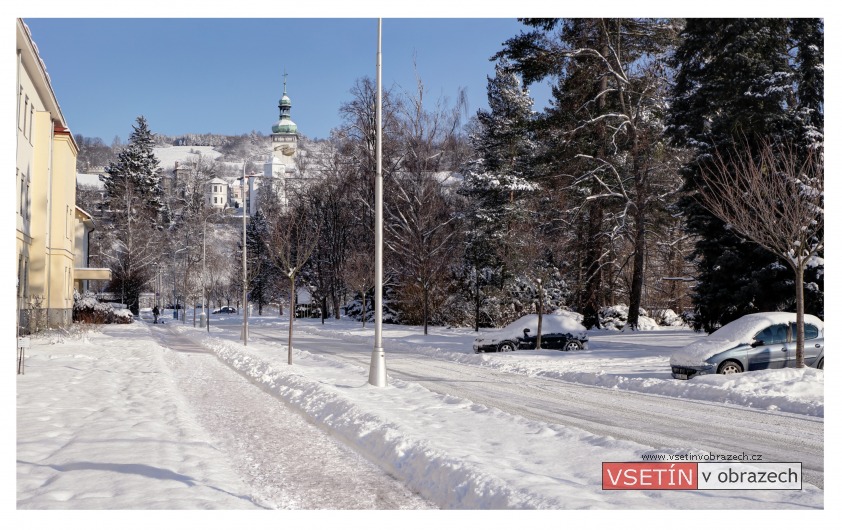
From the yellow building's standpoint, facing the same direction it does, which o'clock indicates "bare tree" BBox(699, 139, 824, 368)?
The bare tree is roughly at 2 o'clock from the yellow building.

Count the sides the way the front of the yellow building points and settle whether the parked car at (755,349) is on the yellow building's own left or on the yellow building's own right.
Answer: on the yellow building's own right

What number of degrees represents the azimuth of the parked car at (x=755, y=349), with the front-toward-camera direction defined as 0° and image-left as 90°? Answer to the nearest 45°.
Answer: approximately 45°

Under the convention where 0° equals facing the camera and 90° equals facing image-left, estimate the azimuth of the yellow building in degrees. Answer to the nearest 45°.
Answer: approximately 270°

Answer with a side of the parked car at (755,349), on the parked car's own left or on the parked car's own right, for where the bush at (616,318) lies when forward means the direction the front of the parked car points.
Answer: on the parked car's own right

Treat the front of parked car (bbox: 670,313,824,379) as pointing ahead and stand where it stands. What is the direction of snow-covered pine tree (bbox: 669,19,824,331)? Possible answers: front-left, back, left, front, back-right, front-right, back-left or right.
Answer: back-right

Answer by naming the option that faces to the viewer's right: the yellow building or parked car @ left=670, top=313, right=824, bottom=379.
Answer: the yellow building

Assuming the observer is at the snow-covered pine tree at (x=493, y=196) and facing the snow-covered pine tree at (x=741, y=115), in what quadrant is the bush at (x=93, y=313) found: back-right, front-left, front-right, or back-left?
back-right

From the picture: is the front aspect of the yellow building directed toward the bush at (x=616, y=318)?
yes

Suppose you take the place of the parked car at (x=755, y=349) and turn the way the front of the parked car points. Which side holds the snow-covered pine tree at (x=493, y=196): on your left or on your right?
on your right

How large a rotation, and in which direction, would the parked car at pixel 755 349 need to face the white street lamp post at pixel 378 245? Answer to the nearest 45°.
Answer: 0° — it already faces it

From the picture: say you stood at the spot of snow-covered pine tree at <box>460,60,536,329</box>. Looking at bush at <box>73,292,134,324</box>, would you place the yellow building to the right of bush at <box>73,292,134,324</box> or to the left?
left

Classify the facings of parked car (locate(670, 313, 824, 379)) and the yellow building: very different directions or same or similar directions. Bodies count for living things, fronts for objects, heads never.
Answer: very different directions

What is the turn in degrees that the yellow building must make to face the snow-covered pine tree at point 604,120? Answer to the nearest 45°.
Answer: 0° — it already faces it

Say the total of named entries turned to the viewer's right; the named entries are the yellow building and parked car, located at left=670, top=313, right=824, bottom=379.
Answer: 1

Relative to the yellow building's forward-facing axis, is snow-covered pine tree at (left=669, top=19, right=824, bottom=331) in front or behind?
in front

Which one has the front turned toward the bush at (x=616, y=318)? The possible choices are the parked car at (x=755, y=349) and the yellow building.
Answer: the yellow building
